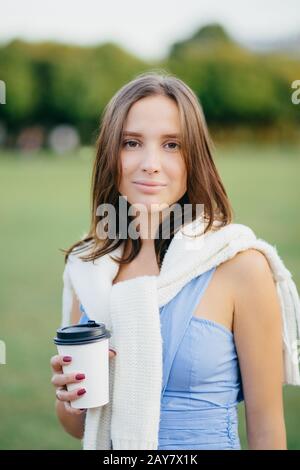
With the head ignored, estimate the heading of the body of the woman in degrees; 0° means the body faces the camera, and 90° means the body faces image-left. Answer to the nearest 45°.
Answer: approximately 45°
